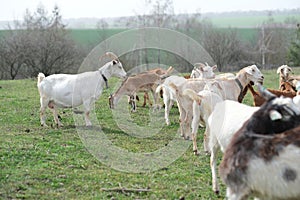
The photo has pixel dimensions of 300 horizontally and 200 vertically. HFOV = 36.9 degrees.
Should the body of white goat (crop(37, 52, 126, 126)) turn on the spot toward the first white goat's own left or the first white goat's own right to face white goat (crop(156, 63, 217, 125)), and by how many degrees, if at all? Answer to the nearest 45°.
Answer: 0° — it already faces it

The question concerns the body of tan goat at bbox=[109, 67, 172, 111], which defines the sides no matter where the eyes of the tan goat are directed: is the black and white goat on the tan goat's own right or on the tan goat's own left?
on the tan goat's own left

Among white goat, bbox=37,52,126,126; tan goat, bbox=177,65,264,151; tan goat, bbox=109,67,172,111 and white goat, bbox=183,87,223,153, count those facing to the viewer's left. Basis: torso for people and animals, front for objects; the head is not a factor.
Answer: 1

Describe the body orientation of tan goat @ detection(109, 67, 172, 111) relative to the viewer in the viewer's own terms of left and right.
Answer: facing to the left of the viewer

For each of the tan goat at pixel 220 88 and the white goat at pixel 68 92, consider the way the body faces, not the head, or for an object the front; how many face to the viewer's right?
2

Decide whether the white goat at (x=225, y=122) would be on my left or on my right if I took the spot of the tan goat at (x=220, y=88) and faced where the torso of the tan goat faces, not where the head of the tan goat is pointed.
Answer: on my right

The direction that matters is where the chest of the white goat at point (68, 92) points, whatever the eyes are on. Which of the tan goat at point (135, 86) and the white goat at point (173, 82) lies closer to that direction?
the white goat

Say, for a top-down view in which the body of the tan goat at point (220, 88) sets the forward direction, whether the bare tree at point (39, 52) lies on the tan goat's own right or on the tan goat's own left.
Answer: on the tan goat's own left

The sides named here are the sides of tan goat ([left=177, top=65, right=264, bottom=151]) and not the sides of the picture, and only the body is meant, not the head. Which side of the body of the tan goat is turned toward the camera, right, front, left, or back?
right

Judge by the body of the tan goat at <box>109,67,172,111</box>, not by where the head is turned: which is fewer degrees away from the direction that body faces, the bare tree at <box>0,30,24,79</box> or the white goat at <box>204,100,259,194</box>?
the bare tree

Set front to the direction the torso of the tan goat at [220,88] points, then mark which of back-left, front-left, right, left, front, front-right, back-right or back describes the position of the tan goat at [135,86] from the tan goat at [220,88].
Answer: back-left

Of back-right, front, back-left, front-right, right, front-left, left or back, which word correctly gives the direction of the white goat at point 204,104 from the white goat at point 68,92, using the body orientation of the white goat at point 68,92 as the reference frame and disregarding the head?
front-right
